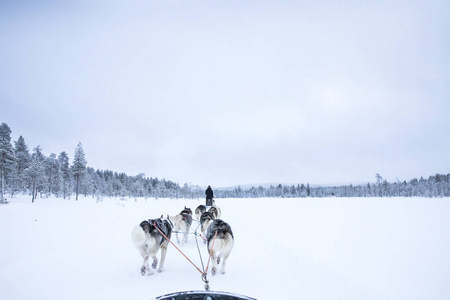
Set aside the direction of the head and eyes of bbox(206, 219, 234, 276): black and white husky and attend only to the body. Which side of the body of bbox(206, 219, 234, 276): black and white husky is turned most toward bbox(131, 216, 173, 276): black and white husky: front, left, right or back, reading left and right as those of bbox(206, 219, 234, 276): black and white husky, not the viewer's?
left

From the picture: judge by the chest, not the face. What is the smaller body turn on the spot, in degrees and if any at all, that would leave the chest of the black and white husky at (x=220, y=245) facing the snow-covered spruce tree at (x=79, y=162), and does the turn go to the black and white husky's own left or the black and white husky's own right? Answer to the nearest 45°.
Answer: approximately 45° to the black and white husky's own left

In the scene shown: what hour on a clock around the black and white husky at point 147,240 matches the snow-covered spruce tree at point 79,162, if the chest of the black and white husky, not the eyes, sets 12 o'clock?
The snow-covered spruce tree is roughly at 10 o'clock from the black and white husky.

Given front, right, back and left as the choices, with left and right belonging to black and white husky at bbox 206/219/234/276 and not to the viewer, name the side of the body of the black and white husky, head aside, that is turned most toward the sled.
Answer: back

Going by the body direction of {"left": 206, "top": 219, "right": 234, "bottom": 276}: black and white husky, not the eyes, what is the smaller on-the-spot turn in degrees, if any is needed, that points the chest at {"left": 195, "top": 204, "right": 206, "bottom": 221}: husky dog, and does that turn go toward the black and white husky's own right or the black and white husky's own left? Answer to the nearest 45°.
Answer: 0° — it already faces it

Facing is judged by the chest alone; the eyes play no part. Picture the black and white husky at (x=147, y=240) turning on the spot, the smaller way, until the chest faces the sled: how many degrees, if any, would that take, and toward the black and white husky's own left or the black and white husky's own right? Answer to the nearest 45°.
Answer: approximately 135° to the black and white husky's own right

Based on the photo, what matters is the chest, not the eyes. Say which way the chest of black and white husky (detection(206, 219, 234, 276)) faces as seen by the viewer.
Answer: away from the camera

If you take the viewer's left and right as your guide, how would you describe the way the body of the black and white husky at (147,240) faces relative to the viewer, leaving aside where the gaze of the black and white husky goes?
facing away from the viewer and to the right of the viewer
